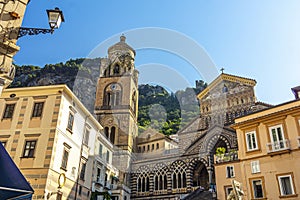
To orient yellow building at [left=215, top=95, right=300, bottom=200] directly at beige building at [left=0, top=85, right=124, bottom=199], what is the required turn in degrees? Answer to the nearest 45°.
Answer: approximately 45° to its right

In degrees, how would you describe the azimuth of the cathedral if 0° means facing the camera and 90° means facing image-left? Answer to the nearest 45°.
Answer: approximately 45°

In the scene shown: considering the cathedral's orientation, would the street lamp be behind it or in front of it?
in front

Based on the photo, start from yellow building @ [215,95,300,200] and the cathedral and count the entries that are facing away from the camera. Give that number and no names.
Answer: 0

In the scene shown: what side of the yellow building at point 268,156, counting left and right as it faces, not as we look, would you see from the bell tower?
right

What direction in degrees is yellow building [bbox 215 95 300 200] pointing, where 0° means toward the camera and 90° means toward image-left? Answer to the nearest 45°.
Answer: approximately 45°

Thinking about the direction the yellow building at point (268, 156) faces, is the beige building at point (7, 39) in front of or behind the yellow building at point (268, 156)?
in front
